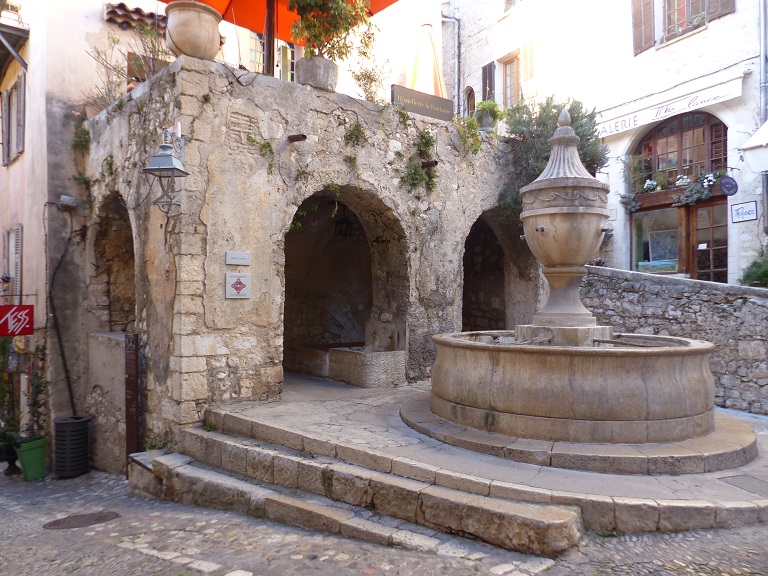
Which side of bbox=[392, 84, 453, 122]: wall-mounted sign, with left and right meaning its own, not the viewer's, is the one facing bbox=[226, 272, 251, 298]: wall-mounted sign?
right

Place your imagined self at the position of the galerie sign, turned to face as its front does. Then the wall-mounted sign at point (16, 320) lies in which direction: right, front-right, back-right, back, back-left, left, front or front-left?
front

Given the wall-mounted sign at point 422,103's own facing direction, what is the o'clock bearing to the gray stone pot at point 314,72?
The gray stone pot is roughly at 3 o'clock from the wall-mounted sign.

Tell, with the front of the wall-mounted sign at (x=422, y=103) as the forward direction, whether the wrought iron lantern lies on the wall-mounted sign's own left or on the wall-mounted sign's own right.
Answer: on the wall-mounted sign's own right

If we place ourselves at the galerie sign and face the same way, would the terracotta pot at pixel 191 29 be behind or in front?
in front

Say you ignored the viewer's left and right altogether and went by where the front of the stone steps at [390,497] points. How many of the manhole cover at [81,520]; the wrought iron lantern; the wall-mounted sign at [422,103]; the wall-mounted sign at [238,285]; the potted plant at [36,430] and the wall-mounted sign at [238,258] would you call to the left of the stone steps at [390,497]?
0

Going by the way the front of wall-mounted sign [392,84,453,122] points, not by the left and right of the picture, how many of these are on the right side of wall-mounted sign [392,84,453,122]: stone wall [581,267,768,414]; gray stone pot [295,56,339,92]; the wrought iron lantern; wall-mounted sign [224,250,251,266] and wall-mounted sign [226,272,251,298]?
4

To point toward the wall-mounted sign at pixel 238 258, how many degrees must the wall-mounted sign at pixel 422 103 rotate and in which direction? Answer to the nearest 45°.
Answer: approximately 90° to its right

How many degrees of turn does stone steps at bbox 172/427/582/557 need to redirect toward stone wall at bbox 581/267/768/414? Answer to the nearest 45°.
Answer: approximately 180°

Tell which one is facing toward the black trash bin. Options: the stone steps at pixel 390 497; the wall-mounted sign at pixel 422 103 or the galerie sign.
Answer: the galerie sign

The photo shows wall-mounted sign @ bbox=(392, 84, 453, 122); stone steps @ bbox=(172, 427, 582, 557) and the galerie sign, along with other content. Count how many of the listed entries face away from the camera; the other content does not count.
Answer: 0

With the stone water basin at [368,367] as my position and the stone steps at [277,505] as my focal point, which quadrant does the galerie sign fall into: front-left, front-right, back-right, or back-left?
back-left

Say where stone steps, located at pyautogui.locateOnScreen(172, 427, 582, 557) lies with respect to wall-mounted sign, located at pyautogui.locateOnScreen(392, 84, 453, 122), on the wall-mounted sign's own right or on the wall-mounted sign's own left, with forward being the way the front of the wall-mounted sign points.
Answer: on the wall-mounted sign's own right

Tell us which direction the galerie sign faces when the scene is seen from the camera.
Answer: facing the viewer and to the left of the viewer

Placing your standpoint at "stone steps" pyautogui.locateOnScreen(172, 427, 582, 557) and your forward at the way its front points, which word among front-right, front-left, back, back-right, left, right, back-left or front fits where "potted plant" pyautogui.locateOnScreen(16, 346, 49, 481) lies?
right

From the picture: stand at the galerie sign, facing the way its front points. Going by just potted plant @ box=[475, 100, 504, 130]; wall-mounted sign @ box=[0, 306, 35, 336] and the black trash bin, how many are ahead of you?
3

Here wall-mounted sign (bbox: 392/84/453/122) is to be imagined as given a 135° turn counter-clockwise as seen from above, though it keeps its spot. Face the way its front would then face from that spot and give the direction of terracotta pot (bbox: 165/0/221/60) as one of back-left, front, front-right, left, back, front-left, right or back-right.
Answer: back-left

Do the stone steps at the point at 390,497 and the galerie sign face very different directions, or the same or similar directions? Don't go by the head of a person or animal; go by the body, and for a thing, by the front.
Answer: same or similar directions
